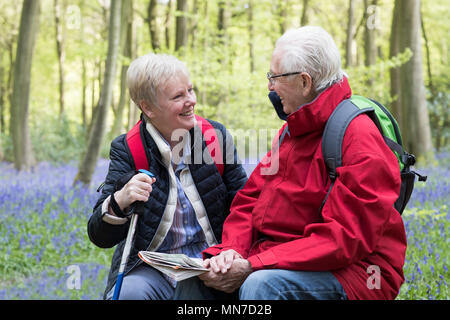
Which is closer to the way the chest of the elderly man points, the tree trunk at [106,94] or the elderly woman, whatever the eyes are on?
the elderly woman

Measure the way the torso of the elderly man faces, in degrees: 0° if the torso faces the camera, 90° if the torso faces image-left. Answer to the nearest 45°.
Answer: approximately 45°

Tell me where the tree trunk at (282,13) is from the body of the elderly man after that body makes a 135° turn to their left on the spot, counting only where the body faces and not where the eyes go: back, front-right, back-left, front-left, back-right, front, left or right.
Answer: left

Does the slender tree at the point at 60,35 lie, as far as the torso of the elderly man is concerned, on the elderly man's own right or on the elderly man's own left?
on the elderly man's own right

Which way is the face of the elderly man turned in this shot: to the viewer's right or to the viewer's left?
to the viewer's left

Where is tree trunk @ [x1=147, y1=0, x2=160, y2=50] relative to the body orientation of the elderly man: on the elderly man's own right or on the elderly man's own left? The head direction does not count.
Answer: on the elderly man's own right

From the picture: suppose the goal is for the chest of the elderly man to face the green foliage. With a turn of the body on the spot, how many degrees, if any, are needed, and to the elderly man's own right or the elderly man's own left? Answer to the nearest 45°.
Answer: approximately 90° to the elderly man's own right

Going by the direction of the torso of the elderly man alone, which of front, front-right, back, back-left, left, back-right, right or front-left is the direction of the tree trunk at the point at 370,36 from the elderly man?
back-right
